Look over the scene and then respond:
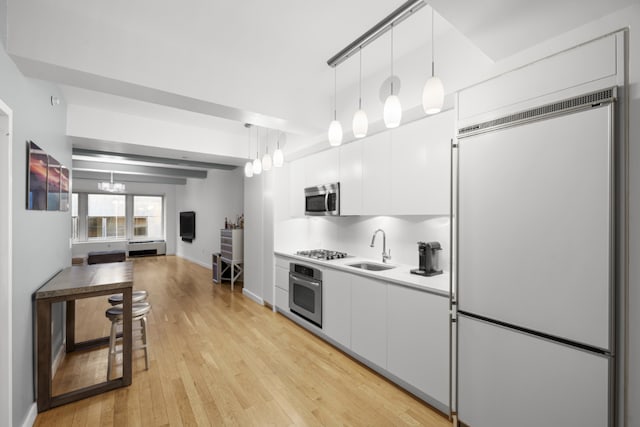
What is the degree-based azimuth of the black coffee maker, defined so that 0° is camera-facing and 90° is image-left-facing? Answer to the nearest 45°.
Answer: approximately 45°

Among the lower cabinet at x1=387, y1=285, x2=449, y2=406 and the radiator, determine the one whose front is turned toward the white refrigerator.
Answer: the radiator

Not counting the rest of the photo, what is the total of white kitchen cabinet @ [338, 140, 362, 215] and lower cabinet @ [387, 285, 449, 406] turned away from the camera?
0

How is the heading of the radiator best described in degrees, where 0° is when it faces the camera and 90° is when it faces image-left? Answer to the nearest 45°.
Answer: approximately 0°

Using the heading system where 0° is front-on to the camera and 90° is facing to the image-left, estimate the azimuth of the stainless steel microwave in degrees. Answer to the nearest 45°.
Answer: approximately 45°

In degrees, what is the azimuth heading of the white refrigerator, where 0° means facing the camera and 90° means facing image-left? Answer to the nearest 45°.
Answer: approximately 45°

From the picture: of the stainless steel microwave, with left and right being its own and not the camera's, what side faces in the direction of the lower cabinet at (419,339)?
left

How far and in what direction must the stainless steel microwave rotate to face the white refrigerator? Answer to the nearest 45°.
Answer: approximately 90° to its left
